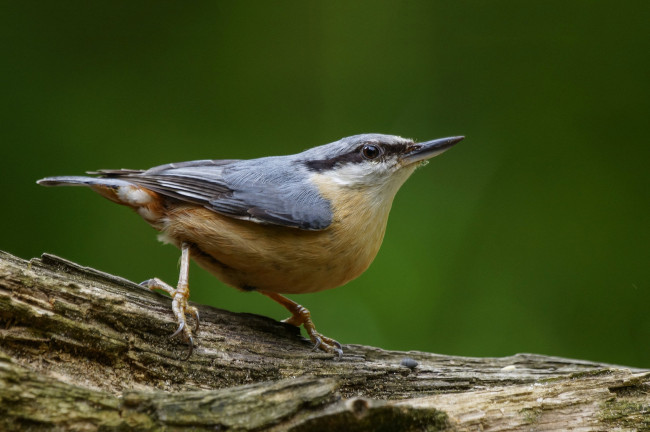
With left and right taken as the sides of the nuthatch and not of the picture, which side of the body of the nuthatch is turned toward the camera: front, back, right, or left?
right
